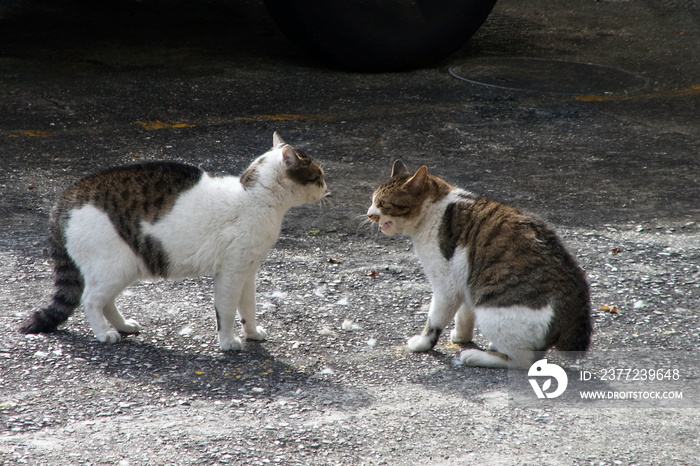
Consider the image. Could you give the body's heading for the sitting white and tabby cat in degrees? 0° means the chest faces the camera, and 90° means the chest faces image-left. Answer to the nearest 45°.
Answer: approximately 90°

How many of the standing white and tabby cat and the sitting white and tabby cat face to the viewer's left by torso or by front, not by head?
1

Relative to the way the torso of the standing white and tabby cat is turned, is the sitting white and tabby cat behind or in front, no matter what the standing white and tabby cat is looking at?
in front

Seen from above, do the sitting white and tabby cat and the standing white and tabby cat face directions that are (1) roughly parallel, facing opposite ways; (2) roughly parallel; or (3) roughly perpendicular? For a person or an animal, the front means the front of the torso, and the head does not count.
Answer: roughly parallel, facing opposite ways

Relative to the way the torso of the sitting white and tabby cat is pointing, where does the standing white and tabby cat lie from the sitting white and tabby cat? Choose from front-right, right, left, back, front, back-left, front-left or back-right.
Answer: front

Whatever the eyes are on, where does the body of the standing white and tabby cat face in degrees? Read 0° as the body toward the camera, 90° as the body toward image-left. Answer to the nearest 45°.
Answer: approximately 270°
